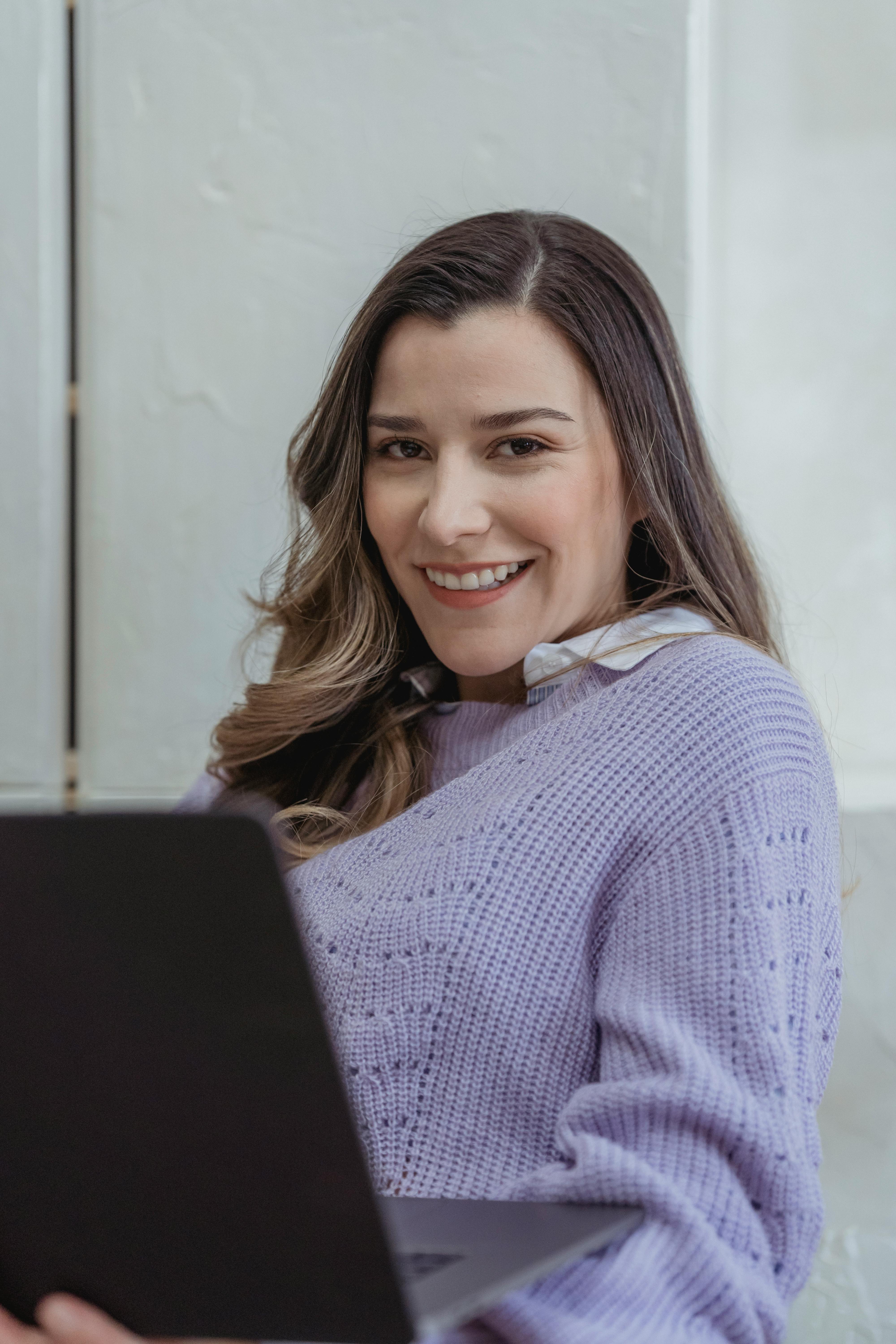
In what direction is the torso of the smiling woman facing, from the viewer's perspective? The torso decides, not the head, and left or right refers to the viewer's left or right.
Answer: facing the viewer and to the left of the viewer
